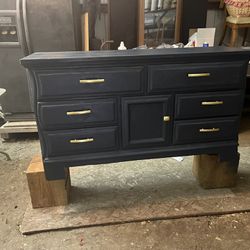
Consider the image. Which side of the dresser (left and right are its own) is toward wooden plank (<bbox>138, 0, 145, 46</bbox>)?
back

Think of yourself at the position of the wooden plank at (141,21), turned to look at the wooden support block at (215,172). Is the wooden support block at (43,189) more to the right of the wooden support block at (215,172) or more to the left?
right

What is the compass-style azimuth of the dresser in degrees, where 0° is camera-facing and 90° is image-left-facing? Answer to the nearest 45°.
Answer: approximately 0°

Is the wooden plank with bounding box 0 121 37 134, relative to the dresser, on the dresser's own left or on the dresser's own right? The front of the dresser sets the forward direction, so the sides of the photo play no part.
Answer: on the dresser's own right

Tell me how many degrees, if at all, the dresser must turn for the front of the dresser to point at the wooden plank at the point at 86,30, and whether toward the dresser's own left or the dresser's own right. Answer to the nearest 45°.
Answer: approximately 180°
